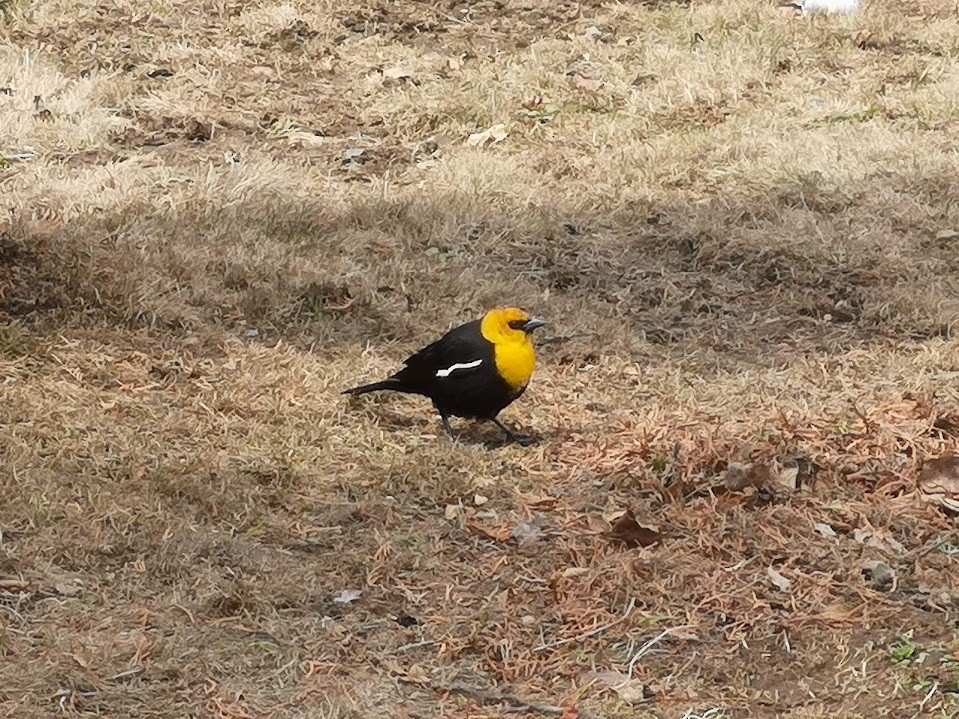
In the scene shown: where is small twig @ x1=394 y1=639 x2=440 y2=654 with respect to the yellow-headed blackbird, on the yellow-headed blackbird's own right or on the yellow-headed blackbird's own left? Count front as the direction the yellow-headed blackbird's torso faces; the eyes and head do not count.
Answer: on the yellow-headed blackbird's own right

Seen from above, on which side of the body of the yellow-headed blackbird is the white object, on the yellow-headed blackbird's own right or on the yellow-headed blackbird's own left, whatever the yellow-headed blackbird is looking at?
on the yellow-headed blackbird's own left

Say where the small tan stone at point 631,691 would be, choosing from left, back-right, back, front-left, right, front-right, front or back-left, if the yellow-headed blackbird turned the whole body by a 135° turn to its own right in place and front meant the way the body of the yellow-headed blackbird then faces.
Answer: front-left

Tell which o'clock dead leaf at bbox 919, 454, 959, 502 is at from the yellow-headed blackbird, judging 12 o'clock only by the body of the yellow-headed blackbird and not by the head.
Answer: The dead leaf is roughly at 1 o'clock from the yellow-headed blackbird.

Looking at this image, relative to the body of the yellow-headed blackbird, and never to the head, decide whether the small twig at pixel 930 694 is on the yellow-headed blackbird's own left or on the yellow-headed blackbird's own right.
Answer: on the yellow-headed blackbird's own right

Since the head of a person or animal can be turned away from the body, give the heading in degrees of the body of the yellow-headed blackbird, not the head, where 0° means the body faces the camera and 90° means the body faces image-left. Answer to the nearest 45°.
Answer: approximately 270°

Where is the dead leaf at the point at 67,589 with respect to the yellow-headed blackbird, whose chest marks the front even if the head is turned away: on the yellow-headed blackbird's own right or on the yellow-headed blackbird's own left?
on the yellow-headed blackbird's own right

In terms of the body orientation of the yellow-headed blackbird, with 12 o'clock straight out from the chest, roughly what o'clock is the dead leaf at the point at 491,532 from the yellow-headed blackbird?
The dead leaf is roughly at 3 o'clock from the yellow-headed blackbird.

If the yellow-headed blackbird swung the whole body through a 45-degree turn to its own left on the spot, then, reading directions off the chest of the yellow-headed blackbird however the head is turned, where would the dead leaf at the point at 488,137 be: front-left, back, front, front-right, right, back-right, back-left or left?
front-left

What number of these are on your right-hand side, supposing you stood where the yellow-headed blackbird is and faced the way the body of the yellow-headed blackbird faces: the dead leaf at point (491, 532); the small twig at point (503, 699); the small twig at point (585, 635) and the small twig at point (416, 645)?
4

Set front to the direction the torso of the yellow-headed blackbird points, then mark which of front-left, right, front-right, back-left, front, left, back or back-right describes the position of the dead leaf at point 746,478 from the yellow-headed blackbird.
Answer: front-right

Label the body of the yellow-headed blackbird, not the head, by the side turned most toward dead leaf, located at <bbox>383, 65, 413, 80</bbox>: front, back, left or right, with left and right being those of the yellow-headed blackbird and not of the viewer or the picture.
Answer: left

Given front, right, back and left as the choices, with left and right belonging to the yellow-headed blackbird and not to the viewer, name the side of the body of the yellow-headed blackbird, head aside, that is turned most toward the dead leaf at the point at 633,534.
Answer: right

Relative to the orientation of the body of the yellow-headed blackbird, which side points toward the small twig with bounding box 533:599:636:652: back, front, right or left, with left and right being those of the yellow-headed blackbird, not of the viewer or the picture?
right

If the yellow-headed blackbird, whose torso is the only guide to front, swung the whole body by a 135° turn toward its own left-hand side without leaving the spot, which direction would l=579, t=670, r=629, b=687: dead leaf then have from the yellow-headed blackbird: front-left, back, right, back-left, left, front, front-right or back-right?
back-left
